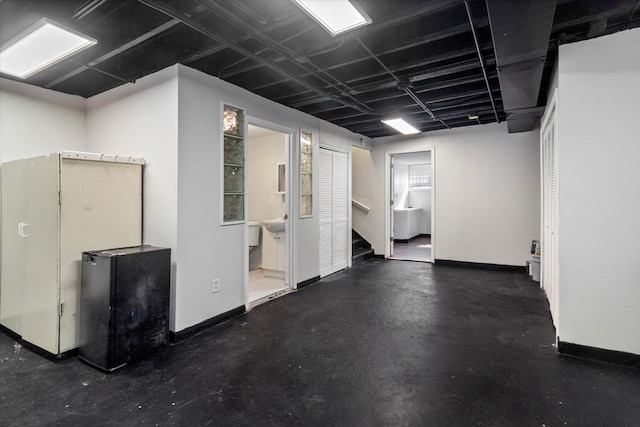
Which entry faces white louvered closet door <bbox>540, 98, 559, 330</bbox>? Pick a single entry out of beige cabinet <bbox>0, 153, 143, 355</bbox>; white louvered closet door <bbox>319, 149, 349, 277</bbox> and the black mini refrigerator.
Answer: white louvered closet door <bbox>319, 149, 349, 277</bbox>

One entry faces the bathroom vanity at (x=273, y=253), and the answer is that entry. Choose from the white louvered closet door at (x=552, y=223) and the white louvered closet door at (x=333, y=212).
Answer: the white louvered closet door at (x=552, y=223)

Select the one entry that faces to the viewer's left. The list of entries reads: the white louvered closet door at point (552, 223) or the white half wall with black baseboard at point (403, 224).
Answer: the white louvered closet door

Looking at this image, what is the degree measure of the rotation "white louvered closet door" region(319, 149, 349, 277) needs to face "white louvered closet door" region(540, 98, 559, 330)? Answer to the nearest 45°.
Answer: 0° — it already faces it

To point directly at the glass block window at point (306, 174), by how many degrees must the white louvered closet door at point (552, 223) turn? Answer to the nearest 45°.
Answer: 0° — it already faces it

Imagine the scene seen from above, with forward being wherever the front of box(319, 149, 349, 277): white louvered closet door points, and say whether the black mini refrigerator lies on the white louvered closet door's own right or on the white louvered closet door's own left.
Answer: on the white louvered closet door's own right

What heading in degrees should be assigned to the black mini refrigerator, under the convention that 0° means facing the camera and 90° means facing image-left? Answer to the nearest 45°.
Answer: approximately 45°

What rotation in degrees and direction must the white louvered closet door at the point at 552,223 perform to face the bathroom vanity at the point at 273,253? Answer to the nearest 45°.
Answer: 0° — it already faces it

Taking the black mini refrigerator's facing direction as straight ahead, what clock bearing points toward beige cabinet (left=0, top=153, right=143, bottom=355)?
The beige cabinet is roughly at 3 o'clock from the black mini refrigerator.

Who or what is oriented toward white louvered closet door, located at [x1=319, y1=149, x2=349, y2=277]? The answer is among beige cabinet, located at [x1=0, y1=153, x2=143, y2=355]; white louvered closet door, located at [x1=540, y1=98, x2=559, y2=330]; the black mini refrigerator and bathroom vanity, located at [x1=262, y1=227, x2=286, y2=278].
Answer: white louvered closet door, located at [x1=540, y1=98, x2=559, y2=330]

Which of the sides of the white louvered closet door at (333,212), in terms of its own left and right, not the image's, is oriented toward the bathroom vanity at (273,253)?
right
